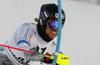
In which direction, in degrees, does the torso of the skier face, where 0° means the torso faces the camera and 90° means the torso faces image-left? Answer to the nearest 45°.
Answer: approximately 315°

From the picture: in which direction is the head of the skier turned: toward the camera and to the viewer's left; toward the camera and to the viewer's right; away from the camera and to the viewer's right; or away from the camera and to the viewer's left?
toward the camera and to the viewer's right
